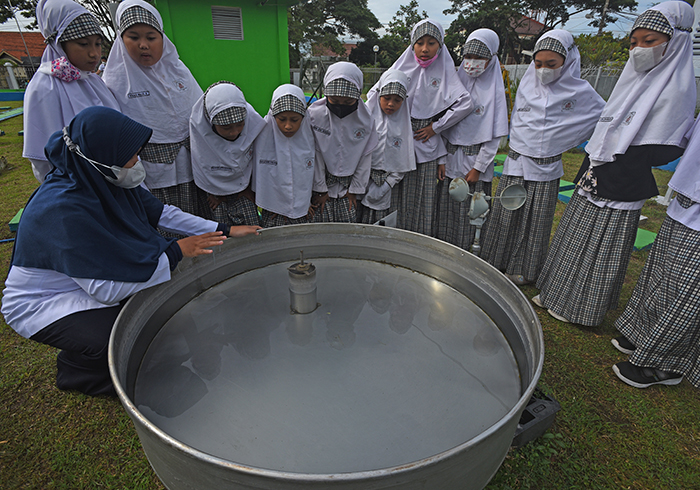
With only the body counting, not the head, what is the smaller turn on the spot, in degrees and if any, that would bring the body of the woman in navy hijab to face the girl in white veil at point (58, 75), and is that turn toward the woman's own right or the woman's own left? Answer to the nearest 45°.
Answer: approximately 90° to the woman's own left

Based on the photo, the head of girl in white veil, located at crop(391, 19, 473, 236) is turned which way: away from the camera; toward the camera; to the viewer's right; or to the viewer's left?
toward the camera

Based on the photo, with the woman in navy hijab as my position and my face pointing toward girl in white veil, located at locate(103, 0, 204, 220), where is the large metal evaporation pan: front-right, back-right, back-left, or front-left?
back-right

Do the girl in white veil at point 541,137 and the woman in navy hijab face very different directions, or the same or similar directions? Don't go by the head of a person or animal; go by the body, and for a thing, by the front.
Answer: very different directions

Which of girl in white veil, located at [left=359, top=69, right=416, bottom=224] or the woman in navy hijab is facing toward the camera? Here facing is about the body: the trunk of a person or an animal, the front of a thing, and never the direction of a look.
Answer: the girl in white veil

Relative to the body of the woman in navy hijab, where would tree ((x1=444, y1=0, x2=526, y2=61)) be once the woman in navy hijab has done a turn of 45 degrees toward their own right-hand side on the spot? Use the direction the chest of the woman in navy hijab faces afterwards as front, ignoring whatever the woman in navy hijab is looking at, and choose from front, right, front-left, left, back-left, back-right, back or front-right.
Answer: left

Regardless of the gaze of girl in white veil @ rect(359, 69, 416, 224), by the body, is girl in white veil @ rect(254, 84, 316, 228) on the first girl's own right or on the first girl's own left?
on the first girl's own right

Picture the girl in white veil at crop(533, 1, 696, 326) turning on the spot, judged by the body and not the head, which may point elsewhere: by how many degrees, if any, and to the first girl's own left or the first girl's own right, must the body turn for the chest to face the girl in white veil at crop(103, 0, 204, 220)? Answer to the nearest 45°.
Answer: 0° — they already face them

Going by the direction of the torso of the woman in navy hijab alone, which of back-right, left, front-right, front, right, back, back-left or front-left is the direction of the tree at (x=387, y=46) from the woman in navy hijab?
front-left

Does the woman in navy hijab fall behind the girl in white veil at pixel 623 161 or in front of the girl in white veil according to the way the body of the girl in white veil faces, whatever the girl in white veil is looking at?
in front

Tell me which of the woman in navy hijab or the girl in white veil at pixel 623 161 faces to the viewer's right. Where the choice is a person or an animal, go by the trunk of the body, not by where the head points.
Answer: the woman in navy hijab

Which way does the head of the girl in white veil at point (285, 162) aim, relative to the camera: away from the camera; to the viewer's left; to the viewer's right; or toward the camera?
toward the camera

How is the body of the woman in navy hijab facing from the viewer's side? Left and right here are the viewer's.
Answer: facing to the right of the viewer

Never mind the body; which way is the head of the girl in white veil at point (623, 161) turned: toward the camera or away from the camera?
toward the camera

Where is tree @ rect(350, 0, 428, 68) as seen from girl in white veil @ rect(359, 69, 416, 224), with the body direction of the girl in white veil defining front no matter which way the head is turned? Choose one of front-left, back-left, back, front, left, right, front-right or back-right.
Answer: back

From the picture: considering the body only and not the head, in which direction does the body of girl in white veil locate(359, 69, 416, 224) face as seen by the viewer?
toward the camera
